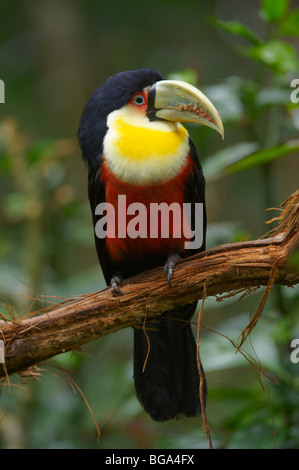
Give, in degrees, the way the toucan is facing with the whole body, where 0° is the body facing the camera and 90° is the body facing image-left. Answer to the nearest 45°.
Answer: approximately 0°

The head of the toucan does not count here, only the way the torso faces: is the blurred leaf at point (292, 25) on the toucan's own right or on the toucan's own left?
on the toucan's own left
